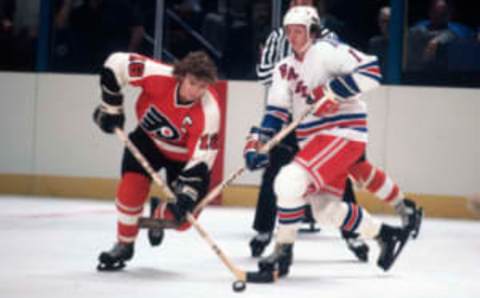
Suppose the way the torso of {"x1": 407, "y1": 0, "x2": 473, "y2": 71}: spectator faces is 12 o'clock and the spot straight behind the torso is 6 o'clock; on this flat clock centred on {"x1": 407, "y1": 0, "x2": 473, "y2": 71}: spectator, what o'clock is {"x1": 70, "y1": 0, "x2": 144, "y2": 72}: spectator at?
{"x1": 70, "y1": 0, "x2": 144, "y2": 72}: spectator is roughly at 3 o'clock from {"x1": 407, "y1": 0, "x2": 473, "y2": 71}: spectator.

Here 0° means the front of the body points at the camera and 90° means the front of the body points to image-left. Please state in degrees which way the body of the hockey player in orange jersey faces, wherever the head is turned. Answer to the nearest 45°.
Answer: approximately 0°

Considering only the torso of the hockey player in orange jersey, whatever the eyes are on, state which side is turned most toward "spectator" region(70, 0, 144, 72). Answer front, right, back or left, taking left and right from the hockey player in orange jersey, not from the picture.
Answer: back

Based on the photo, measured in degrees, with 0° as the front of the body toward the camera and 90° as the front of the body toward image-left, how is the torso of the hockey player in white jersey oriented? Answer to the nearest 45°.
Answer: approximately 45°

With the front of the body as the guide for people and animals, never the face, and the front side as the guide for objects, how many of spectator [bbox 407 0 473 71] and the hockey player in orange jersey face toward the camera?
2

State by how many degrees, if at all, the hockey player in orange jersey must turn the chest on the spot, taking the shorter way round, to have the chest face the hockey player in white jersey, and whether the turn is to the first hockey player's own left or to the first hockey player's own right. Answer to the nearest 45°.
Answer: approximately 90° to the first hockey player's own left

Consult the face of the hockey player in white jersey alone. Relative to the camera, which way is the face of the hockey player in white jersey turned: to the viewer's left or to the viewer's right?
to the viewer's left

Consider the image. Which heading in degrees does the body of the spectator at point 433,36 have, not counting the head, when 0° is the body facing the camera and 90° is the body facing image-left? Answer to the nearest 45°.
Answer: approximately 0°

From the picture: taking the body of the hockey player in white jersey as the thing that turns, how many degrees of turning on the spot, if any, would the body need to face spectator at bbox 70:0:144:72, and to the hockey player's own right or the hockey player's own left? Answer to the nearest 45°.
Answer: approximately 90° to the hockey player's own right

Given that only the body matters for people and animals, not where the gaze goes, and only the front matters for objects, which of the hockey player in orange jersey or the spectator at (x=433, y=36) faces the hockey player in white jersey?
the spectator

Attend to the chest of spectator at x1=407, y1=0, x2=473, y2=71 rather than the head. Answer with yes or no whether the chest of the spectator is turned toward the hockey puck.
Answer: yes
